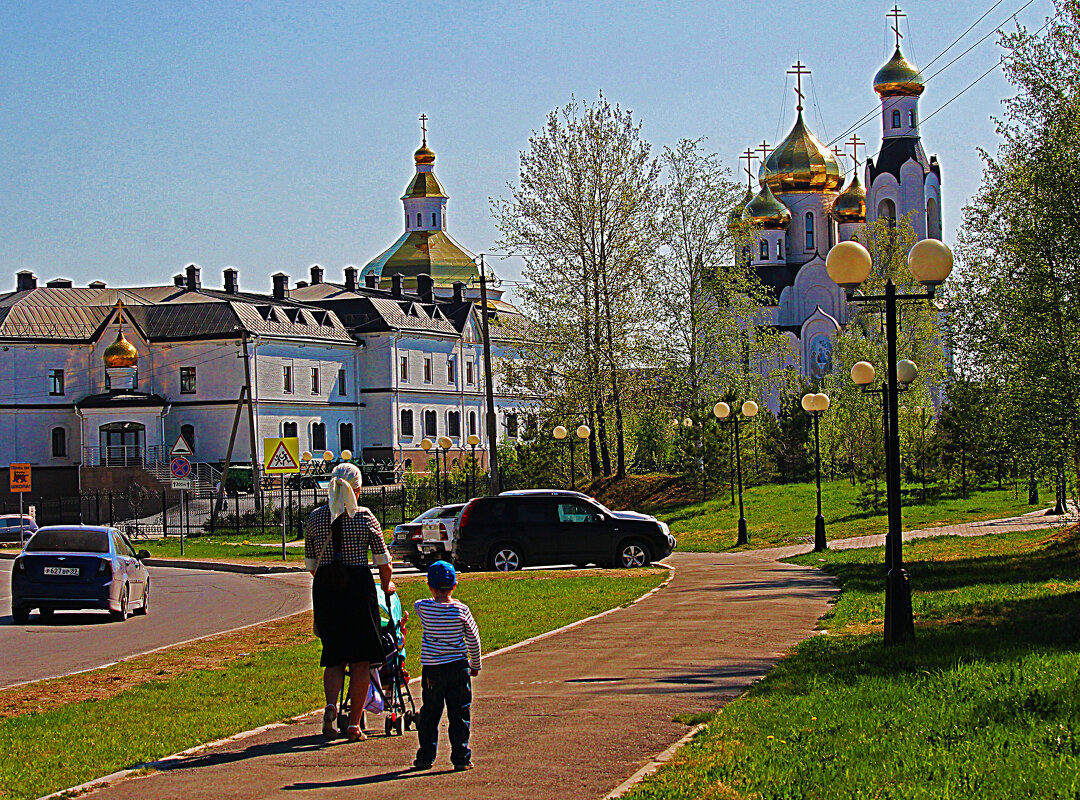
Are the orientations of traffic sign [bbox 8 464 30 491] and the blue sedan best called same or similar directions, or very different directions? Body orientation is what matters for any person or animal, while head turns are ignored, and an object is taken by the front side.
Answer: very different directions

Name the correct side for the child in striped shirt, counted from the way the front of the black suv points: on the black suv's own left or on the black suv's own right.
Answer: on the black suv's own right

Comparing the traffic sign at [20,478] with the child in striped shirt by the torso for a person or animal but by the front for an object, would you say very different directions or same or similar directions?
very different directions

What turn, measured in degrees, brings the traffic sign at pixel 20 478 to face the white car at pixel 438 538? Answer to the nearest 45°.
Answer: approximately 45° to its left

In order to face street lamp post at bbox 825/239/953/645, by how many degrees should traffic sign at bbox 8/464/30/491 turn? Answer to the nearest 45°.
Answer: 0° — it already faces it

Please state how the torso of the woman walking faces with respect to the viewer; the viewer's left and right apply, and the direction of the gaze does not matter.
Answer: facing away from the viewer

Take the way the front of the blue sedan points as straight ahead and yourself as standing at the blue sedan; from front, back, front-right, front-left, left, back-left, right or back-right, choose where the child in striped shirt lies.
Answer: back

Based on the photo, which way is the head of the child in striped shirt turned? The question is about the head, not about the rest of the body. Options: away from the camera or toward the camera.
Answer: away from the camera

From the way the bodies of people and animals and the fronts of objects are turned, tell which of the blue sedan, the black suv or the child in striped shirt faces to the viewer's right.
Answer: the black suv

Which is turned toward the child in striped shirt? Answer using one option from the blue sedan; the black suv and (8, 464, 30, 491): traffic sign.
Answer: the traffic sign

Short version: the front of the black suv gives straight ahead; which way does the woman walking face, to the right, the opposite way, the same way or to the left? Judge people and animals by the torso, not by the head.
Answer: to the left

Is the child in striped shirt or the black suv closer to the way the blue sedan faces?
the black suv

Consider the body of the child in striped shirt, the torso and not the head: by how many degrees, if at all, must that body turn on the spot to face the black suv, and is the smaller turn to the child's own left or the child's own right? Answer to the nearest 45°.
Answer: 0° — they already face it

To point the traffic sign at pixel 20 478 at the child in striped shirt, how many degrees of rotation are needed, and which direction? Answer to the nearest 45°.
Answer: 0° — it already faces them

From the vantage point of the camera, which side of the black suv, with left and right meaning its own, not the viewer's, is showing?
right

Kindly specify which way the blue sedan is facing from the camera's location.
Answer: facing away from the viewer

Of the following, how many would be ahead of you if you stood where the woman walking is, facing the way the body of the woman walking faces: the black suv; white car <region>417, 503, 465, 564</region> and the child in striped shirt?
2

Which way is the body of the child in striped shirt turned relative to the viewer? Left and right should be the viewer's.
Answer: facing away from the viewer
